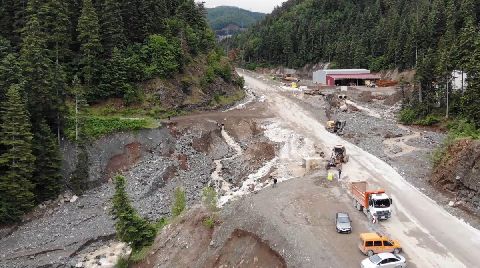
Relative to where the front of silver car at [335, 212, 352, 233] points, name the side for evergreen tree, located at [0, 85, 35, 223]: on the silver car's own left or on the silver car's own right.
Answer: on the silver car's own right

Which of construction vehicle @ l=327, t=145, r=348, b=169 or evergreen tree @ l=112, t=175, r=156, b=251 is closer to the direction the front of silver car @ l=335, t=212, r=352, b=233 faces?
the evergreen tree

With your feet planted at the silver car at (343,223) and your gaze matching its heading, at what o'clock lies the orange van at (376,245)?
The orange van is roughly at 11 o'clock from the silver car.

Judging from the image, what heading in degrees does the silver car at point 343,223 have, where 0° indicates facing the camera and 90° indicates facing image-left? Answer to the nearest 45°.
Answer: approximately 0°

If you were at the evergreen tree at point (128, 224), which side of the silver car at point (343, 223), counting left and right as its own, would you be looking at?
right

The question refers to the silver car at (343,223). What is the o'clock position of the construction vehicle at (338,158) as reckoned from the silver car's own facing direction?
The construction vehicle is roughly at 6 o'clock from the silver car.

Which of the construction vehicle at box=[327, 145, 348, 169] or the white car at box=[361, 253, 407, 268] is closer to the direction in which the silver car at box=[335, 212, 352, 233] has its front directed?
the white car

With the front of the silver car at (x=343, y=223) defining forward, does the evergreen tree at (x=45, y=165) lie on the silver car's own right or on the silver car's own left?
on the silver car's own right
